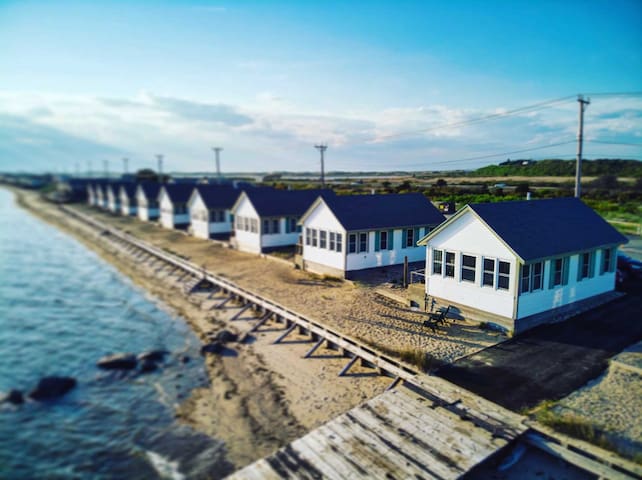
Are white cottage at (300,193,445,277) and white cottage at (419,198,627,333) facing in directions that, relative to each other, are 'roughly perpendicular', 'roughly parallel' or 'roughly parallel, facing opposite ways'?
roughly parallel

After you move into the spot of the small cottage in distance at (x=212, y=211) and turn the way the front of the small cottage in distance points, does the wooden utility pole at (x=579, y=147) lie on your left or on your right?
on your left

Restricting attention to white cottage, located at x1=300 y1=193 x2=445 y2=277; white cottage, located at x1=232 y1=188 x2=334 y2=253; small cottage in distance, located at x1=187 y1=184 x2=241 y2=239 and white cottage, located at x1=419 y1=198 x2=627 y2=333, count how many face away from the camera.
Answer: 0

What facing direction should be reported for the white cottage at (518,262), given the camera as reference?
facing the viewer and to the left of the viewer

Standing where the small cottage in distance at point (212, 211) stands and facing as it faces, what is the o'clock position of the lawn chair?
The lawn chair is roughly at 10 o'clock from the small cottage in distance.

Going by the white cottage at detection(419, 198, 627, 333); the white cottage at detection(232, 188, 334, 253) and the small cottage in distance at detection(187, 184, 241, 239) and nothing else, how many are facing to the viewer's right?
0

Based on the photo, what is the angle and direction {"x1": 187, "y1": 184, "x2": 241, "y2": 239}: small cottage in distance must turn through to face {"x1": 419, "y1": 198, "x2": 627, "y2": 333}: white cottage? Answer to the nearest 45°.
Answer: approximately 45° to its left

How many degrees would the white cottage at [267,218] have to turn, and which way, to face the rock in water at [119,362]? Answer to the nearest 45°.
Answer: approximately 45° to its left

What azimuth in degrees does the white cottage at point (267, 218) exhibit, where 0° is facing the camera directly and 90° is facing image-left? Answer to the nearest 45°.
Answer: approximately 45°

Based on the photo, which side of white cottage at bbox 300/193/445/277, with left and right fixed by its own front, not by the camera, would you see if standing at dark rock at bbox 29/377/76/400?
front

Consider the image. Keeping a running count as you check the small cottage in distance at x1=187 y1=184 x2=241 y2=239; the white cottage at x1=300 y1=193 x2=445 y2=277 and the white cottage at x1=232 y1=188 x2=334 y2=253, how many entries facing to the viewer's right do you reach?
0

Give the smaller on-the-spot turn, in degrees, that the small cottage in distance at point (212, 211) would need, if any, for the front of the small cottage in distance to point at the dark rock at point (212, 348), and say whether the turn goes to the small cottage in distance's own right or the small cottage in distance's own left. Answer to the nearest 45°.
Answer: approximately 45° to the small cottage in distance's own left

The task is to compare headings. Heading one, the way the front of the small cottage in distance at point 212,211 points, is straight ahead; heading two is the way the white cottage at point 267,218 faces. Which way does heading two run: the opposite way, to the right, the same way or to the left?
the same way

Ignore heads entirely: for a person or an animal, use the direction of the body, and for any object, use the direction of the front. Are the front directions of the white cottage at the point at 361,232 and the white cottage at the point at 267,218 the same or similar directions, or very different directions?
same or similar directions

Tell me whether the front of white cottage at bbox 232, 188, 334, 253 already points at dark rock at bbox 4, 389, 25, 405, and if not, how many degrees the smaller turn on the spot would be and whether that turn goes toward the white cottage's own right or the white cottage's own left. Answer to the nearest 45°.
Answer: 0° — it already faces it

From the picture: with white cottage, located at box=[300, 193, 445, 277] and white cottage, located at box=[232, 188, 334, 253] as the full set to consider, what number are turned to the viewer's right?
0
